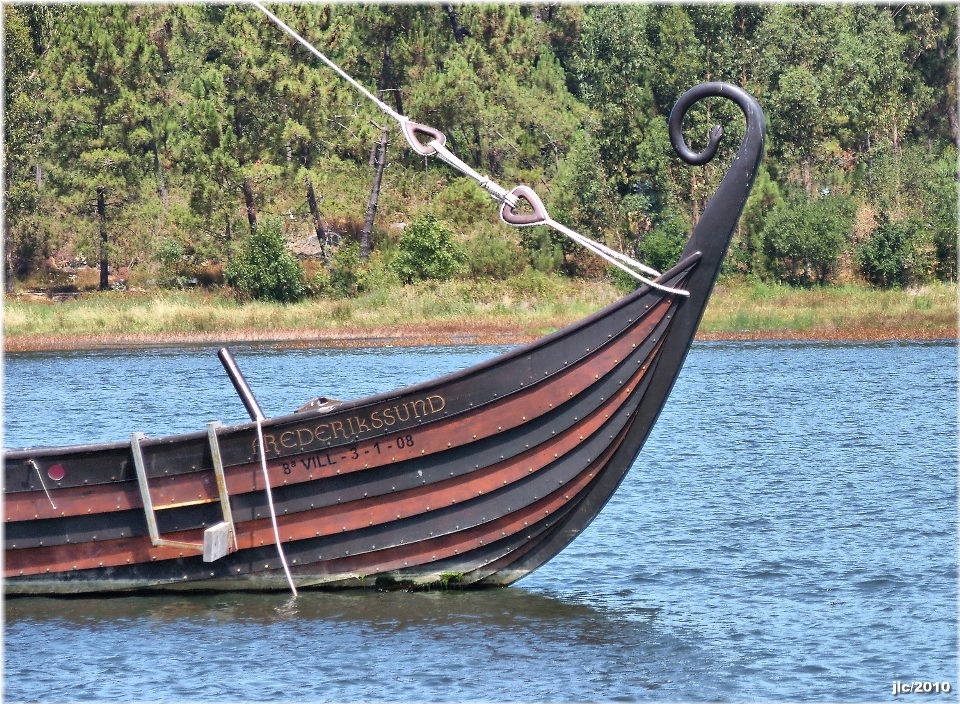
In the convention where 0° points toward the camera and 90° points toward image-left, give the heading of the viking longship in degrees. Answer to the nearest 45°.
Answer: approximately 270°

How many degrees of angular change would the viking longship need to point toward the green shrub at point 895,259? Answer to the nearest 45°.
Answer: approximately 45° to its left
